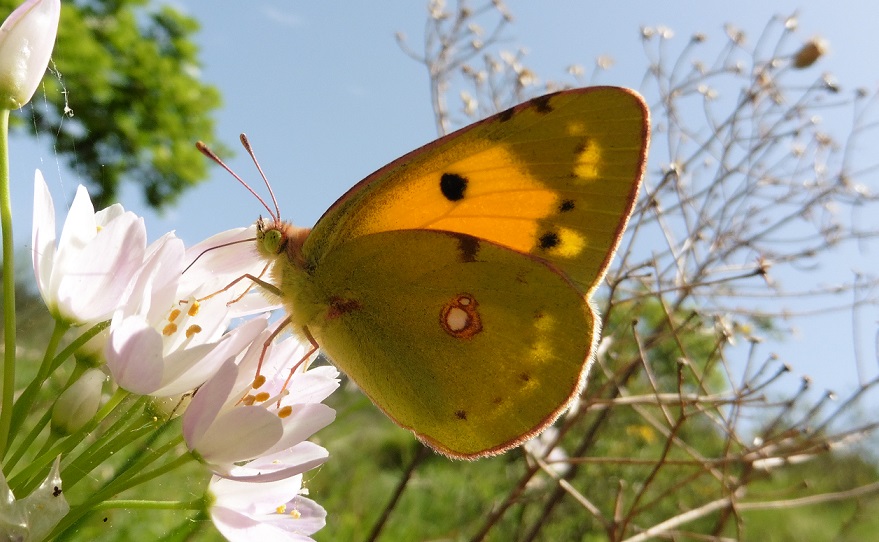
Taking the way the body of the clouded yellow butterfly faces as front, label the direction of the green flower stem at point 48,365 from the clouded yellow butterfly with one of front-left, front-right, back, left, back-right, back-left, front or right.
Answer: front-left

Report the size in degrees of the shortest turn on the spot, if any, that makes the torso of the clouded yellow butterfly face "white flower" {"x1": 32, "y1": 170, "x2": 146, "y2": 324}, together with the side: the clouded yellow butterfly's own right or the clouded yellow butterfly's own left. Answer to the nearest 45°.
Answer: approximately 45° to the clouded yellow butterfly's own left

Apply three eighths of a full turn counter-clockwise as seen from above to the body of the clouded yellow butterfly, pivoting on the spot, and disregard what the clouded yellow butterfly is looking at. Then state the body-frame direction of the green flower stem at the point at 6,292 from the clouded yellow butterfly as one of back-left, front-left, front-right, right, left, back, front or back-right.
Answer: right

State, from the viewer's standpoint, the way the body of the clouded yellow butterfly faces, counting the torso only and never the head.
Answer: to the viewer's left

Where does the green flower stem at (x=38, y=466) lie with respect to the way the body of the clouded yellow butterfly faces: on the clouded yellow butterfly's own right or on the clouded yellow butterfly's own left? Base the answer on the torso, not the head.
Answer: on the clouded yellow butterfly's own left

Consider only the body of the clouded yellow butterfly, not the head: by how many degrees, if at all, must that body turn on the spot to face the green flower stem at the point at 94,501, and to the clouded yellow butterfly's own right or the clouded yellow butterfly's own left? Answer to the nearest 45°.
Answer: approximately 45° to the clouded yellow butterfly's own left
